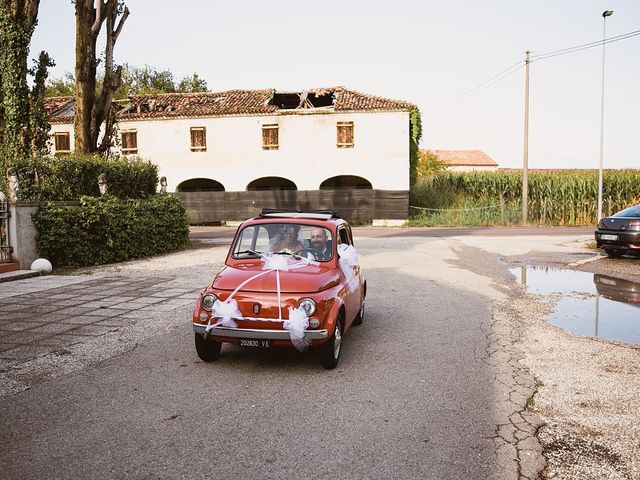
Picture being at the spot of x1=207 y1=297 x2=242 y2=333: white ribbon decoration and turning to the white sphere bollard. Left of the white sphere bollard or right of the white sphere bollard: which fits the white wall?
right

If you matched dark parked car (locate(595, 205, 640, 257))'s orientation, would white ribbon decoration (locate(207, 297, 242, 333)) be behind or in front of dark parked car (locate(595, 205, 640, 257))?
behind

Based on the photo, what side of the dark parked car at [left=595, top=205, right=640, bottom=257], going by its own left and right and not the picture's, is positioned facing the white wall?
left

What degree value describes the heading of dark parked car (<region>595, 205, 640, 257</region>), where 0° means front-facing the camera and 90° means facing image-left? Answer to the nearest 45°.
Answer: approximately 225°

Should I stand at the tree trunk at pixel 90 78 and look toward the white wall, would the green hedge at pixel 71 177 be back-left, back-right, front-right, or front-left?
back-right

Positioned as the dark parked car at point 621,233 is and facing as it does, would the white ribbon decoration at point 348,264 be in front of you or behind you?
behind

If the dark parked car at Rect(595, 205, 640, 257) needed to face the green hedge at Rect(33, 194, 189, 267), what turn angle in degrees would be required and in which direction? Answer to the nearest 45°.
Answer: approximately 180°
